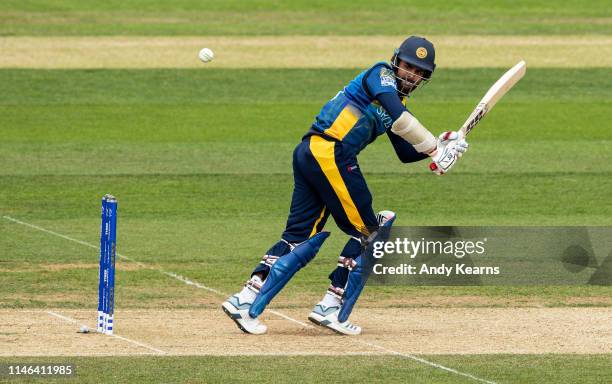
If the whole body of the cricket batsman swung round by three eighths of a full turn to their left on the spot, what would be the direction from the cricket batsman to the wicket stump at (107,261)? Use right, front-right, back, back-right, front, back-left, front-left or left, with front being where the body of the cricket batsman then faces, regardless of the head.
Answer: front-left

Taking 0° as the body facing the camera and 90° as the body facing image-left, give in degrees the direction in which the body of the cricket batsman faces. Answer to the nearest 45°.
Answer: approximately 270°
